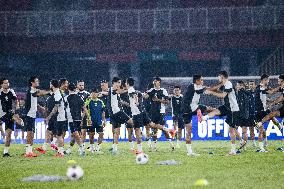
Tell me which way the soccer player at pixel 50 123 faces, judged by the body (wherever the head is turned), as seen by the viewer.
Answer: to the viewer's left

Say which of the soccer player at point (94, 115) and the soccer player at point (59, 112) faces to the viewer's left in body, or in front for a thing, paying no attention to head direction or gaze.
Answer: the soccer player at point (59, 112)

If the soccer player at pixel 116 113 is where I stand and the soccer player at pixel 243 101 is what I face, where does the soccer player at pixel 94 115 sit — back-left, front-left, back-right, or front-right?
back-left

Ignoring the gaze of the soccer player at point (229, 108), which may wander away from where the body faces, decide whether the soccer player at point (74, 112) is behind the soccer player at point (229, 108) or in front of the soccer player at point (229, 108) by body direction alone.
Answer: in front

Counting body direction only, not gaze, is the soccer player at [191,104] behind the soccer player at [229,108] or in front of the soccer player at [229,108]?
in front

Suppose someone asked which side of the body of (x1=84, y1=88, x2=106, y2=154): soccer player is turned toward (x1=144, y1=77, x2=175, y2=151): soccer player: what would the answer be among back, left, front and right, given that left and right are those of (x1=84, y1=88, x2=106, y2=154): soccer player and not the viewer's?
left

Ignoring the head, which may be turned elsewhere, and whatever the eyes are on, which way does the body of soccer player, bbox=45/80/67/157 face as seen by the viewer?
to the viewer's left

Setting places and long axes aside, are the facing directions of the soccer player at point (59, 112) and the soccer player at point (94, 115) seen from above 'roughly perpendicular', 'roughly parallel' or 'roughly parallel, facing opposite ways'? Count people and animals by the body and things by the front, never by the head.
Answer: roughly perpendicular

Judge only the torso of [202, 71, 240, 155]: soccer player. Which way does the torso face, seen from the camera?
to the viewer's left

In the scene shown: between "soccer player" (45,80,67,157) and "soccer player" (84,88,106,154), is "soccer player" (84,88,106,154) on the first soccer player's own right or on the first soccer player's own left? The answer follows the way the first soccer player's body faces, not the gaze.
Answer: on the first soccer player's own right

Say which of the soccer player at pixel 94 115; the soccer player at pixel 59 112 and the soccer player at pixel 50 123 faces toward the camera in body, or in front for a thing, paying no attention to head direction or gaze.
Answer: the soccer player at pixel 94 115
